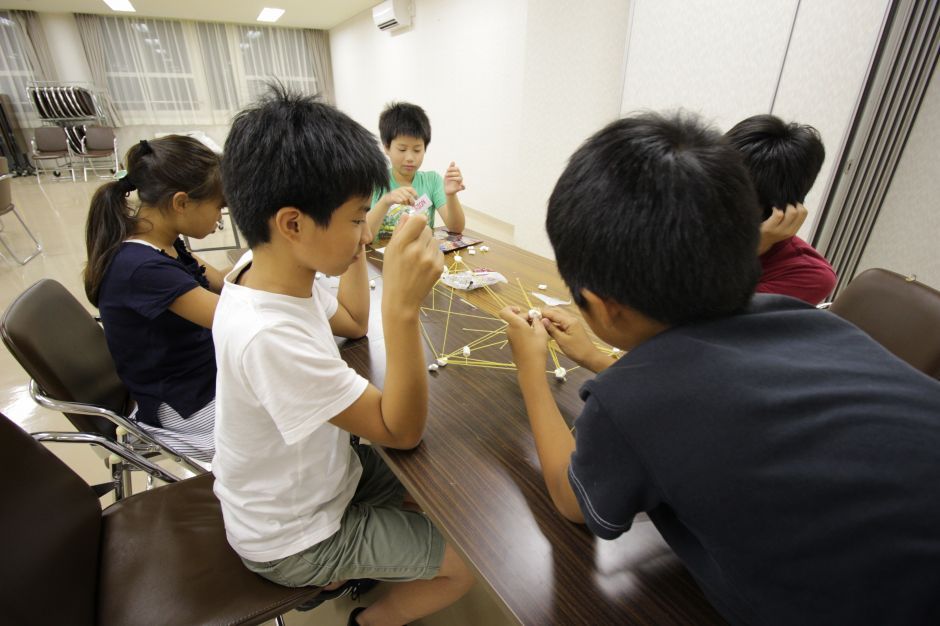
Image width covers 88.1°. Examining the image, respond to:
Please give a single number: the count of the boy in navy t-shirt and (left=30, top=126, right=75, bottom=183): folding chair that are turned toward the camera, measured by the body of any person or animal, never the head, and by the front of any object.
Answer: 1

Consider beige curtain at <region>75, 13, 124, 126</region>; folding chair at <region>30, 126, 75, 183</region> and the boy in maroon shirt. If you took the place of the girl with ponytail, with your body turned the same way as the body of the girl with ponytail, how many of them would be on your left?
2

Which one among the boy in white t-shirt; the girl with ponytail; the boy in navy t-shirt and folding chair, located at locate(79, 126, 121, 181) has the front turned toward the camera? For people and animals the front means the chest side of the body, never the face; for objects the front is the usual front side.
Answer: the folding chair

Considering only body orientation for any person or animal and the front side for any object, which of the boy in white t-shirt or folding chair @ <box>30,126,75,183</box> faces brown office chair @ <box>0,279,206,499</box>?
the folding chair

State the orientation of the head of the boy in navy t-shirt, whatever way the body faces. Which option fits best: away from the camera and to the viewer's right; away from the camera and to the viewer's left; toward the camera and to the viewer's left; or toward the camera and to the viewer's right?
away from the camera and to the viewer's left

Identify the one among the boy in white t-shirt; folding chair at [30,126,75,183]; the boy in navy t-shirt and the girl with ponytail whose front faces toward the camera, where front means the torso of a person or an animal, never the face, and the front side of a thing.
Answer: the folding chair

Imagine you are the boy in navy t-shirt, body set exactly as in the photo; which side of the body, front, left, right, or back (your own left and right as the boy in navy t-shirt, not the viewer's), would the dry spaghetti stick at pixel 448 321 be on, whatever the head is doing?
front

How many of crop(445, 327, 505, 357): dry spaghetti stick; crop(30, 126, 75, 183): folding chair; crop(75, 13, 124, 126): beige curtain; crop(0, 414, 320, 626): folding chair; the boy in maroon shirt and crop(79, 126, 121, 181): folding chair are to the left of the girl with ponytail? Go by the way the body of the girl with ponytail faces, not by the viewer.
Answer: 3

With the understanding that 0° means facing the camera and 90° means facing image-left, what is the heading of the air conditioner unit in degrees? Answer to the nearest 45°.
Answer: approximately 45°

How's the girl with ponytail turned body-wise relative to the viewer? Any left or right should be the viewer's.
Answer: facing to the right of the viewer

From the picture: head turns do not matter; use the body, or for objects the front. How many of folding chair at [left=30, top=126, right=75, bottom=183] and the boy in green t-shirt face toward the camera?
2

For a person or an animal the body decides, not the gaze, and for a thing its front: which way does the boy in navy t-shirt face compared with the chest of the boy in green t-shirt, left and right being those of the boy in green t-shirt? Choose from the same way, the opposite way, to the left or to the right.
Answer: the opposite way

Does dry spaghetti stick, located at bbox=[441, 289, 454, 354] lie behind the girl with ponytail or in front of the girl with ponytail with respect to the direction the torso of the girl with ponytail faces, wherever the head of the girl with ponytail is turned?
in front

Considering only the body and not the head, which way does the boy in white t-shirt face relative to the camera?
to the viewer's right

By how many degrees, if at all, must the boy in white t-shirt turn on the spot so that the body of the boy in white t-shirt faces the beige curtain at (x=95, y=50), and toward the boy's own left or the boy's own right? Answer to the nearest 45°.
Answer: approximately 90° to the boy's own left
